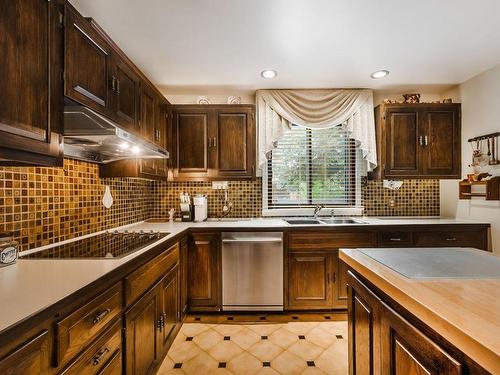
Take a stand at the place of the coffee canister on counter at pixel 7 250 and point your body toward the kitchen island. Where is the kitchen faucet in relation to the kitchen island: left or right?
left

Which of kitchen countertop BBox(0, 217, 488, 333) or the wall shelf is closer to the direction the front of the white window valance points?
the kitchen countertop

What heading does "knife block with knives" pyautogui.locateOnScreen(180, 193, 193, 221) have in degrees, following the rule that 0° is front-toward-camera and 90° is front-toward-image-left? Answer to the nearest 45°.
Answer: approximately 0°

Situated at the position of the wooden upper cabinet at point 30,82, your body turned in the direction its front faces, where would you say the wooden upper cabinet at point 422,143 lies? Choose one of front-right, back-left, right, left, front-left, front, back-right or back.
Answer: front-left

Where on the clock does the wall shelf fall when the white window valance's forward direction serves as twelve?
The wall shelf is roughly at 9 o'clock from the white window valance.

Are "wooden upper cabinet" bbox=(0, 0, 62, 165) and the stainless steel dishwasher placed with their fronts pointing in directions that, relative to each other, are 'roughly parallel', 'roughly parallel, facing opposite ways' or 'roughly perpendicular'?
roughly perpendicular

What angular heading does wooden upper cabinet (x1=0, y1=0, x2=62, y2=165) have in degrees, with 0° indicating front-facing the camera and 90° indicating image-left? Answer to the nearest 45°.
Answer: approximately 315°

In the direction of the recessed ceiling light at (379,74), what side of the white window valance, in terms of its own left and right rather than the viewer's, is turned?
left

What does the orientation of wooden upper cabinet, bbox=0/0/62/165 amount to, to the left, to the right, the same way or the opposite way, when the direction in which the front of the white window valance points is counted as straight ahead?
to the left
